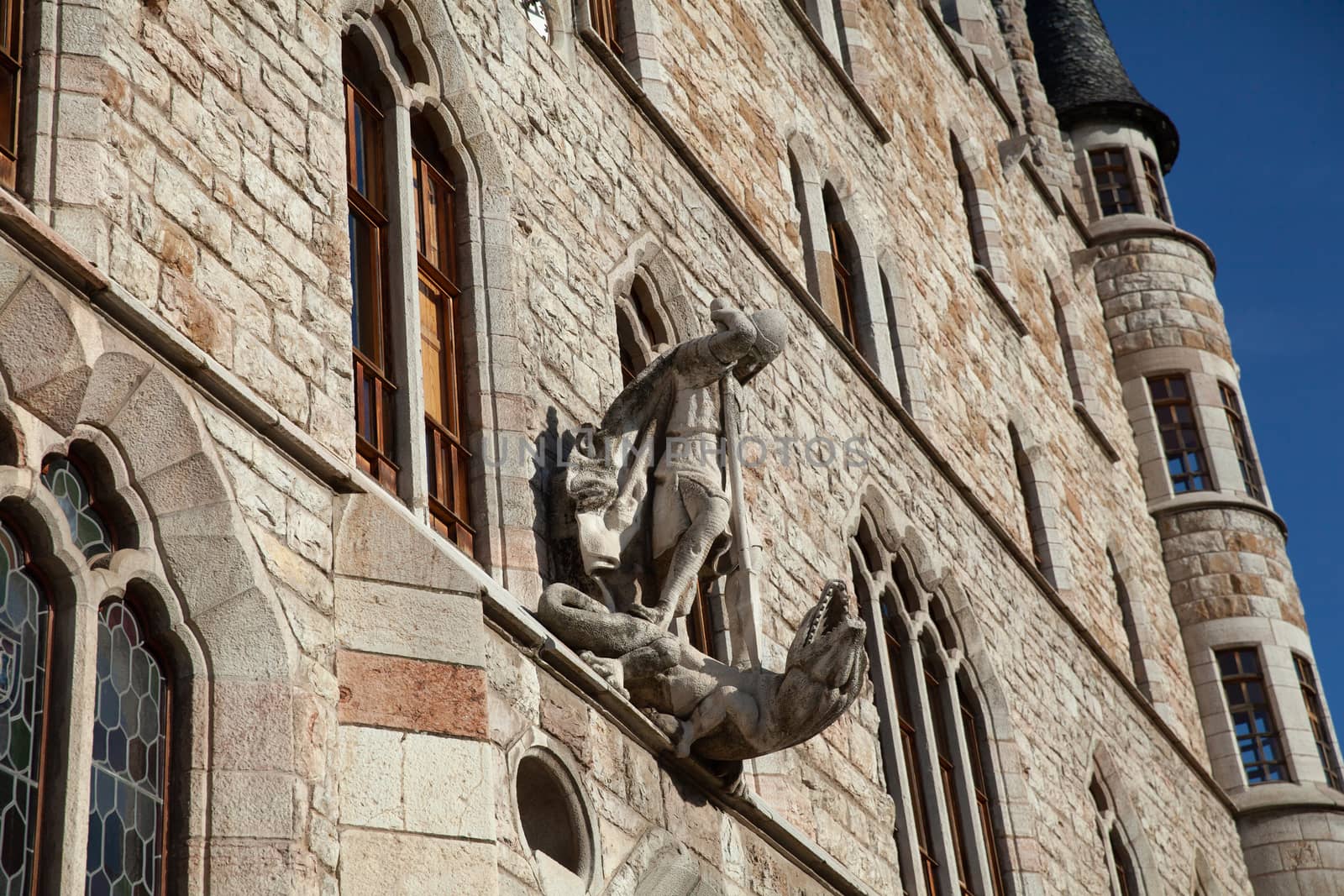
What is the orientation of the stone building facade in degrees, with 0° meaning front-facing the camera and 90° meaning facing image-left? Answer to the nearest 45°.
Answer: approximately 315°

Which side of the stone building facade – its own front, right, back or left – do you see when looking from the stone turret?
left
